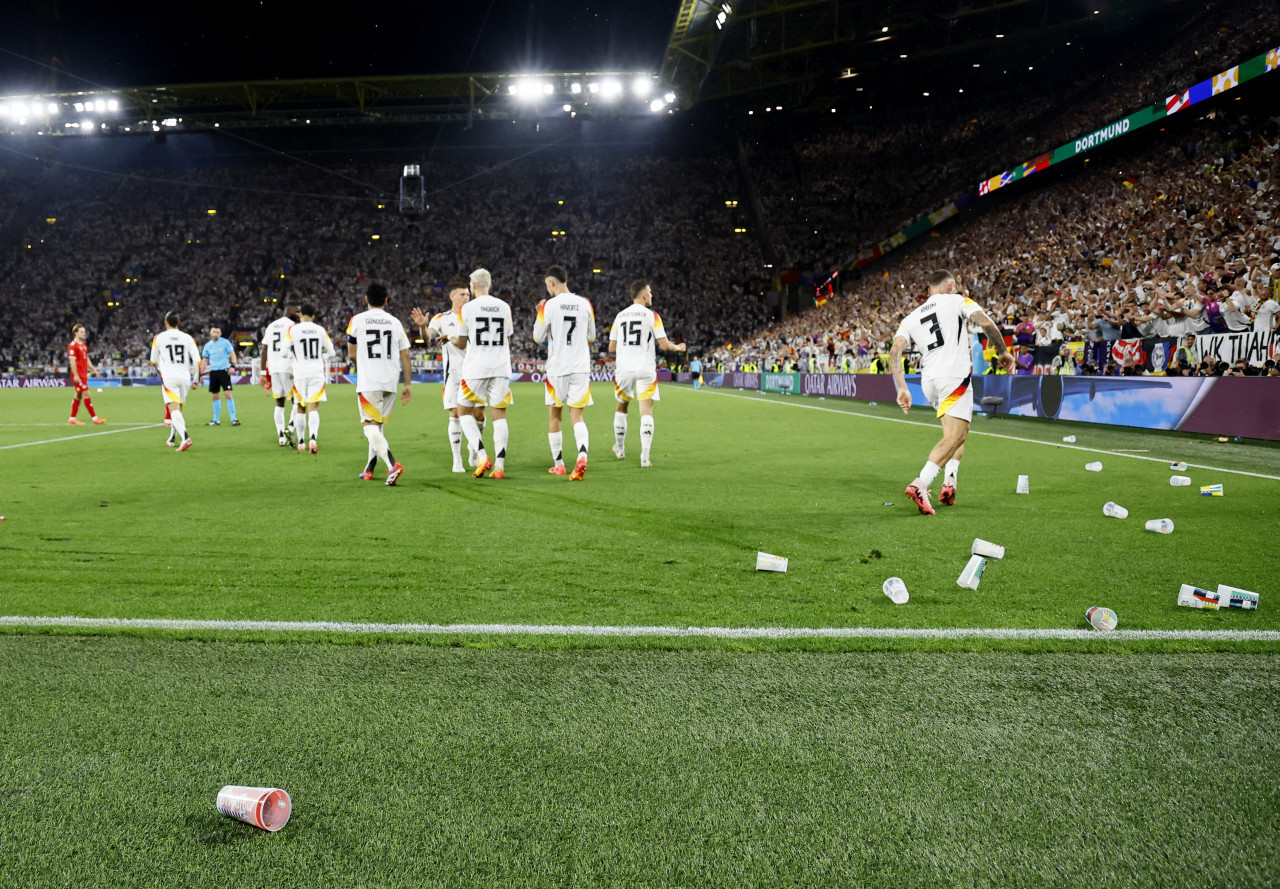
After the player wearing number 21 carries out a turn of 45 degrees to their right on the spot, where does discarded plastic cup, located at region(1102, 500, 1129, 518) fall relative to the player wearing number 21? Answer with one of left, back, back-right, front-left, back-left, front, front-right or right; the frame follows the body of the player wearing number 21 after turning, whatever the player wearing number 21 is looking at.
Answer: right

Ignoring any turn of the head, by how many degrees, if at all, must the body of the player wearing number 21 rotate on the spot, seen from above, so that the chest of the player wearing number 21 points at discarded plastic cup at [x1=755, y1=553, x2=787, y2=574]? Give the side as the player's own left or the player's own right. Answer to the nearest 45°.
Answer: approximately 135° to the player's own right

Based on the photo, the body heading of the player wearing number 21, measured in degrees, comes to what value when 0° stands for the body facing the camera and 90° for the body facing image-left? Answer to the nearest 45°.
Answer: approximately 180°

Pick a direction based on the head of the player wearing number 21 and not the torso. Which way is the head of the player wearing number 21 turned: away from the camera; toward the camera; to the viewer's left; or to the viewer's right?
away from the camera

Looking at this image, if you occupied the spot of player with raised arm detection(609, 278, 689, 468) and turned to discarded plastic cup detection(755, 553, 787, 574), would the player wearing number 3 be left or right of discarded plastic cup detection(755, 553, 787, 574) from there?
left

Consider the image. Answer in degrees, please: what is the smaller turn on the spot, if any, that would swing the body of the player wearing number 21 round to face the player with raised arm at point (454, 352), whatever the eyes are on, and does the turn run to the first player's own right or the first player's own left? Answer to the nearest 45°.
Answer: approximately 45° to the first player's own right

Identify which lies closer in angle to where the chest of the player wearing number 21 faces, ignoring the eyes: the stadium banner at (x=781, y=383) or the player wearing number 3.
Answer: the stadium banner

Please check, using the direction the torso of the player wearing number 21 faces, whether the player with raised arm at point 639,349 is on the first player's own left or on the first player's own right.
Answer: on the first player's own right

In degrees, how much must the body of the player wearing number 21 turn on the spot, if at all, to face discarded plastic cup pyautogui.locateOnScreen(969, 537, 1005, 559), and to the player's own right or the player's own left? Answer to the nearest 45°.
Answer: approximately 135° to the player's own right

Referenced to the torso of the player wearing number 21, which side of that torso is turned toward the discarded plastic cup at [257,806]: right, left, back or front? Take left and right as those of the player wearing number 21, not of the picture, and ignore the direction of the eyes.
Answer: back

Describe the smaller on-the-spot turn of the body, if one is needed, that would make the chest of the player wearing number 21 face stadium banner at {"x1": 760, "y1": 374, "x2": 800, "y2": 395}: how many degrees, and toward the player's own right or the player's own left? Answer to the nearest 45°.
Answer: approximately 45° to the player's own right

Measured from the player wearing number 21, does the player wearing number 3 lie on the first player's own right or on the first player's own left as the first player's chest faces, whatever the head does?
on the first player's own right
